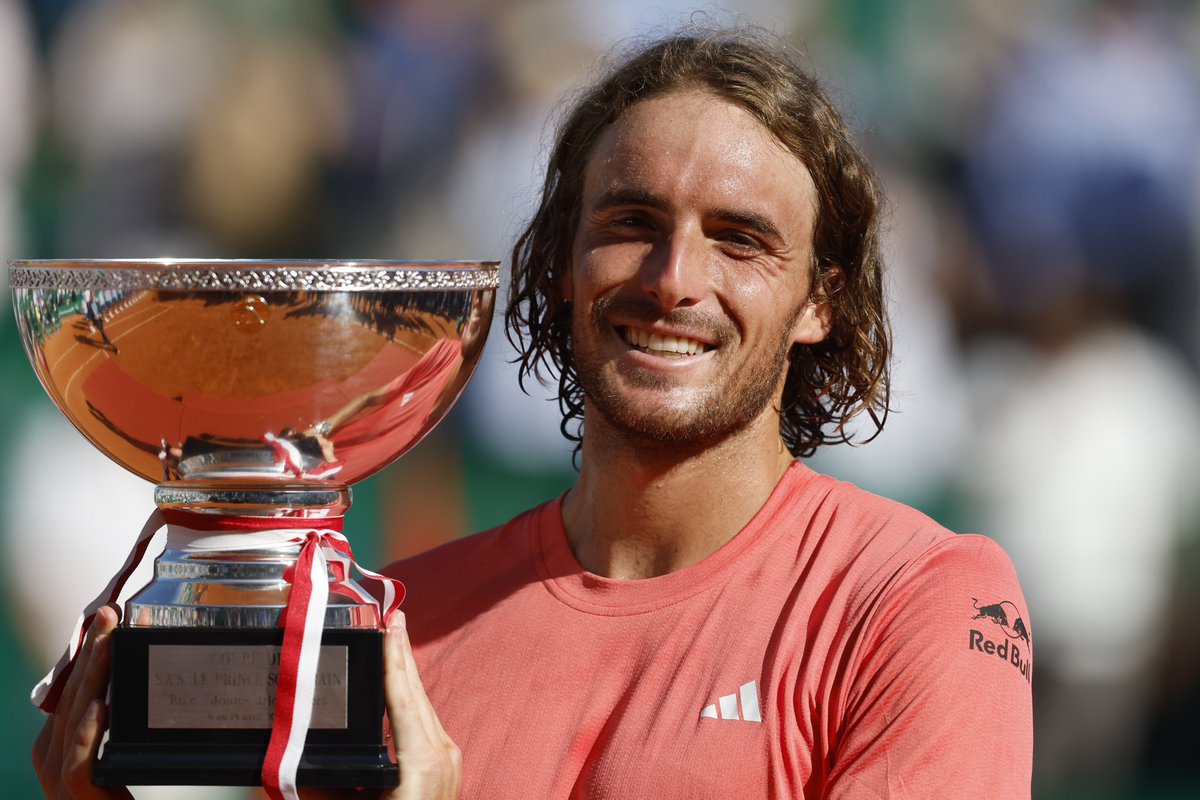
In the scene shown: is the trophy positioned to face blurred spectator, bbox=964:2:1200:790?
no

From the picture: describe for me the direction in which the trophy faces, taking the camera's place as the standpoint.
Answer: facing the viewer
